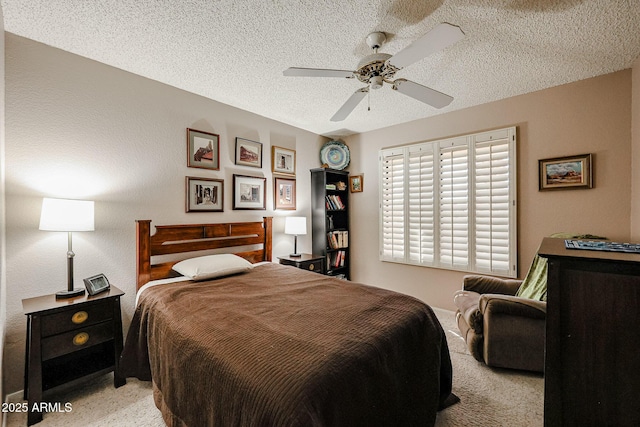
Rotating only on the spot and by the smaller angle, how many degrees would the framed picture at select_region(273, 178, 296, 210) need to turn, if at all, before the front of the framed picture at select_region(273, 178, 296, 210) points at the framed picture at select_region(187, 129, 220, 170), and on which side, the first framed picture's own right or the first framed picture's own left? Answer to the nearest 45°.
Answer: approximately 90° to the first framed picture's own right

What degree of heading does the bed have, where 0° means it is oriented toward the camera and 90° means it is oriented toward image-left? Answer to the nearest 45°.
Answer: approximately 315°

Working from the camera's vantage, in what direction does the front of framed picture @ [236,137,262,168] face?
facing the viewer and to the right of the viewer

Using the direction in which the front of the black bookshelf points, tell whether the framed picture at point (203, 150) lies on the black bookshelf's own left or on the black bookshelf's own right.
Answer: on the black bookshelf's own right

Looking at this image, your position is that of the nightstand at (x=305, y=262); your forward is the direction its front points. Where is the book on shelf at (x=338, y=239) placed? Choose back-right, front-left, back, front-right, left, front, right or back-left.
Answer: left

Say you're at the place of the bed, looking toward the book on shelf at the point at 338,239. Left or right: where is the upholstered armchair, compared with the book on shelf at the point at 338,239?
right

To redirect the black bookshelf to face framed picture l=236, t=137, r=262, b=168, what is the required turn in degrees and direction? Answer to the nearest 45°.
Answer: approximately 90° to its right

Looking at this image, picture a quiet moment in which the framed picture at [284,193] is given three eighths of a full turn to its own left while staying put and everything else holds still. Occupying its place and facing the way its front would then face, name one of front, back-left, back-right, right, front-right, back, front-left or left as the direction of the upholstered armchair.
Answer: back-right
